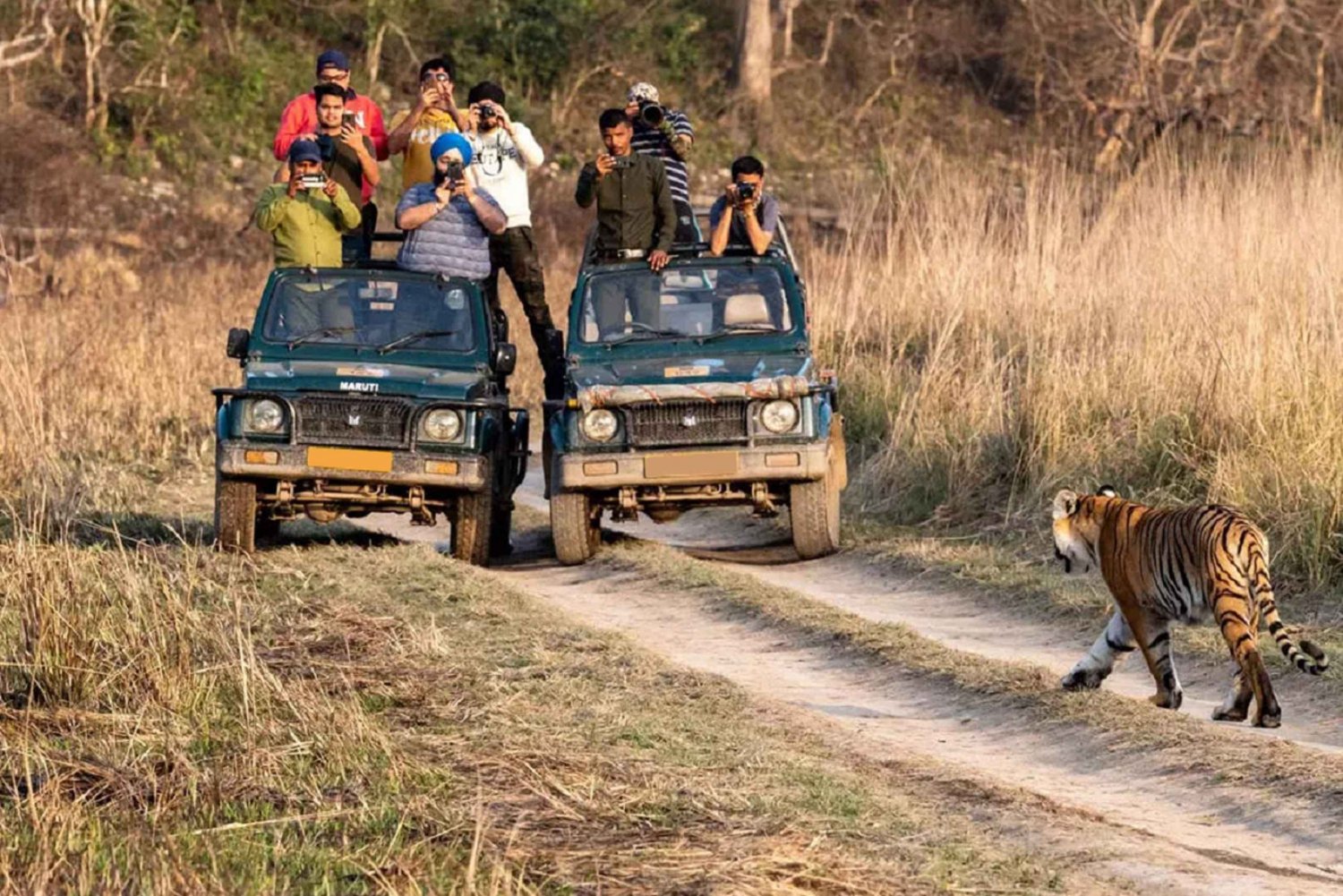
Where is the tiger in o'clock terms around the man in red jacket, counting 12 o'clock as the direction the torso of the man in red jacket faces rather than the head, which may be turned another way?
The tiger is roughly at 11 o'clock from the man in red jacket.

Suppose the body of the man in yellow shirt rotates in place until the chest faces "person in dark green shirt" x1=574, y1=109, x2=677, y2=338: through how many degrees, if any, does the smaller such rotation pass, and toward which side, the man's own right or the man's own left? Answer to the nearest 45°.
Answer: approximately 45° to the man's own left

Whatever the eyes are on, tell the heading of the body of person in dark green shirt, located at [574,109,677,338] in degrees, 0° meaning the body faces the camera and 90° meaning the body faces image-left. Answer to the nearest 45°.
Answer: approximately 0°

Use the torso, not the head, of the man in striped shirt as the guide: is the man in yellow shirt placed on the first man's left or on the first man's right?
on the first man's right

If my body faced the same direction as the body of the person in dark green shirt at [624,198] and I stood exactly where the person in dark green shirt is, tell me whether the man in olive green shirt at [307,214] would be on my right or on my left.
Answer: on my right

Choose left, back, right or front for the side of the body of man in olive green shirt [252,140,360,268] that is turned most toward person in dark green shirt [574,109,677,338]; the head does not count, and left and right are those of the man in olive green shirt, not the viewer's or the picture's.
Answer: left
